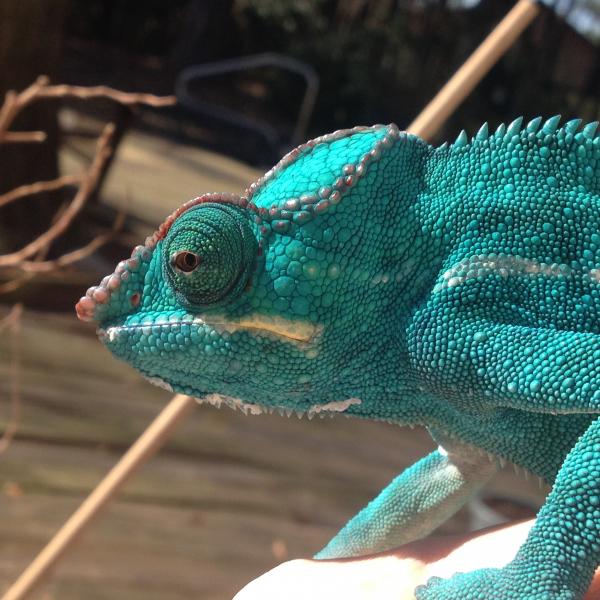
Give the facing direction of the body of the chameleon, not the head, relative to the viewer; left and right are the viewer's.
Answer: facing to the left of the viewer

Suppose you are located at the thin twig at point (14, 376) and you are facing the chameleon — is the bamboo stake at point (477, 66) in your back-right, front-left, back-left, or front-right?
front-left

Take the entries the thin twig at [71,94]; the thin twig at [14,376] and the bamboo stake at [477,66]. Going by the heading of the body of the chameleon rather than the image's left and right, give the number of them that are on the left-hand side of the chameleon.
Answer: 0

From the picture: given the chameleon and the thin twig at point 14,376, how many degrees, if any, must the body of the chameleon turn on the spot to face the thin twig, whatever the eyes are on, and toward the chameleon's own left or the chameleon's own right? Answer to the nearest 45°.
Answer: approximately 45° to the chameleon's own right

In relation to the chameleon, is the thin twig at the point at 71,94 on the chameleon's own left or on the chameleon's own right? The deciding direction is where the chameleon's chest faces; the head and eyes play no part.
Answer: on the chameleon's own right
